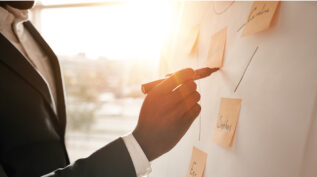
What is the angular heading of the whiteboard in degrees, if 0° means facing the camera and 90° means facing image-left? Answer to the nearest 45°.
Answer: approximately 45°

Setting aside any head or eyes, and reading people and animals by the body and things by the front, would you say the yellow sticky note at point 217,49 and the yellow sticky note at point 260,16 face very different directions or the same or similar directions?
same or similar directions

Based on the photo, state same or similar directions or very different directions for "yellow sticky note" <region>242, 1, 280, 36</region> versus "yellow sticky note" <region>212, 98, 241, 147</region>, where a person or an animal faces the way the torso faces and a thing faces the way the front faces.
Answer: same or similar directions

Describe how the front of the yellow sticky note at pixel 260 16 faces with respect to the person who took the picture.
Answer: facing the viewer and to the left of the viewer

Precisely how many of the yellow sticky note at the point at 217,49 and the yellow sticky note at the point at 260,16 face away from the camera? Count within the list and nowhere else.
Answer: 0

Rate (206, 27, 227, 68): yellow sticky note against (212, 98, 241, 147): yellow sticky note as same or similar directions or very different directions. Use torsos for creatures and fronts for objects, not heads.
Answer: same or similar directions

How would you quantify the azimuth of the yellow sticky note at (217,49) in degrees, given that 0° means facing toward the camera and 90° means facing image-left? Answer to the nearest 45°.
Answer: approximately 45°

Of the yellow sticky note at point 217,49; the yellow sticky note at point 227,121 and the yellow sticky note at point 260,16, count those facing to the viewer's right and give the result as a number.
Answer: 0
